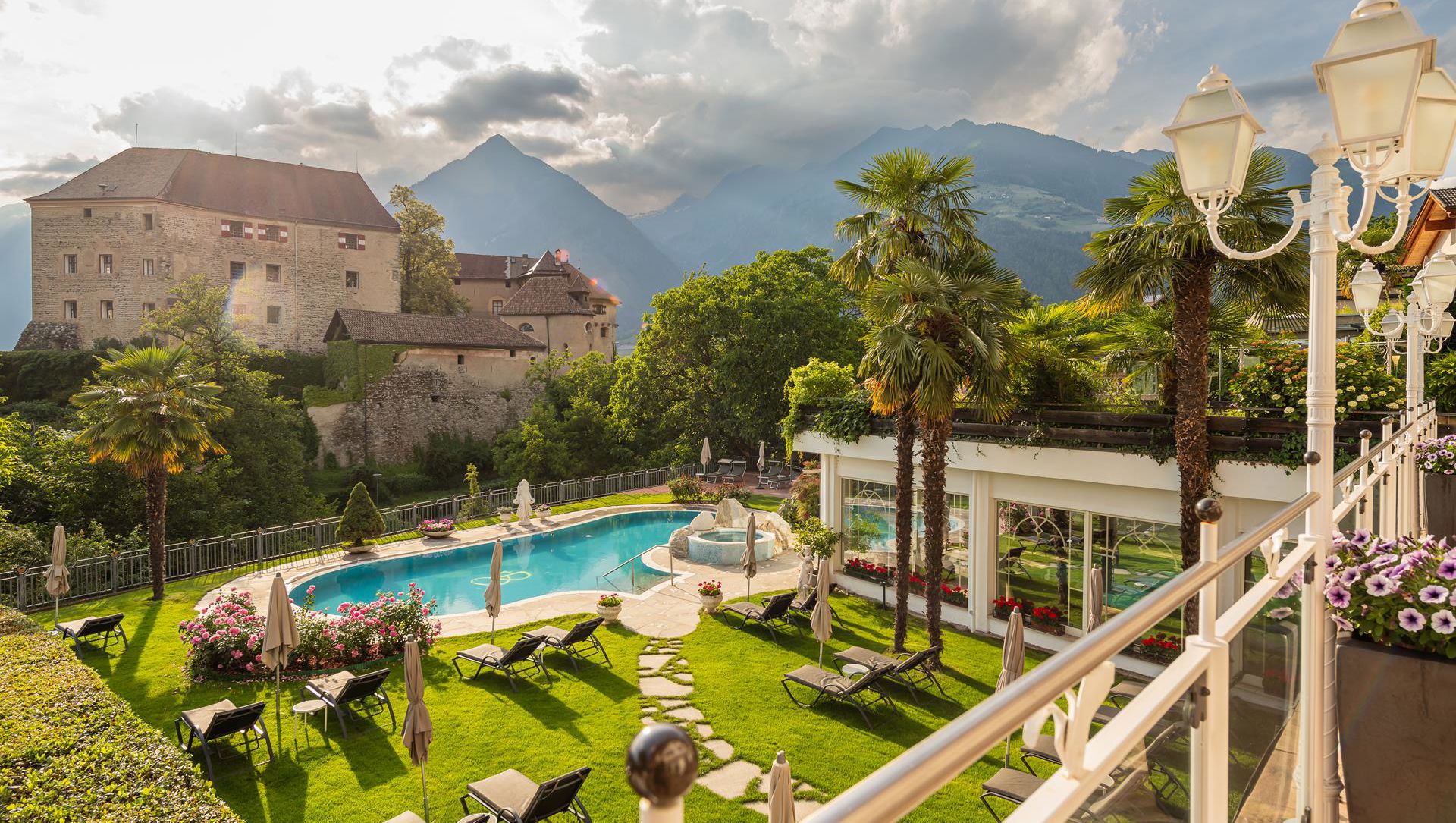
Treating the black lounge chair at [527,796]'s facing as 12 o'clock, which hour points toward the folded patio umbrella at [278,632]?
The folded patio umbrella is roughly at 12 o'clock from the black lounge chair.

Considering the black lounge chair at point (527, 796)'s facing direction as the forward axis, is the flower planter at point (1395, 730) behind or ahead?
behind

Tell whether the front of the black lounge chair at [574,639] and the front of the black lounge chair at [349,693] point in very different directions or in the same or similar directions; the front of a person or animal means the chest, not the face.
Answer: same or similar directions

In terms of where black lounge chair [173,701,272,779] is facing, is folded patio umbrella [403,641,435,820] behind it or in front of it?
behind

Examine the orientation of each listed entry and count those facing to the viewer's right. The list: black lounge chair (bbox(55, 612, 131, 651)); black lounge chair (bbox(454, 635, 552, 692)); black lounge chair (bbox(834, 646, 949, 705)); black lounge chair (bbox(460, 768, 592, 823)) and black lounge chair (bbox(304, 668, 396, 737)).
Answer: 0

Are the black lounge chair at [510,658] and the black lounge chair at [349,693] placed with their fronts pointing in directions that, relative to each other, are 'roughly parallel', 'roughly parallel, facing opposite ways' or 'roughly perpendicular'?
roughly parallel

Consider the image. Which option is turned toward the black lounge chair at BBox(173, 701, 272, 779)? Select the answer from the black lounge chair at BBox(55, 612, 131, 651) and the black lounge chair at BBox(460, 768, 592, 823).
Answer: the black lounge chair at BBox(460, 768, 592, 823)

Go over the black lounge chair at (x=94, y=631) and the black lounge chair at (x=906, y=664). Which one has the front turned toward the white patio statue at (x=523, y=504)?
the black lounge chair at (x=906, y=664)

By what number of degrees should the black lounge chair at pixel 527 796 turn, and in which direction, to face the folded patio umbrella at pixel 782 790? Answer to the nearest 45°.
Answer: approximately 180°

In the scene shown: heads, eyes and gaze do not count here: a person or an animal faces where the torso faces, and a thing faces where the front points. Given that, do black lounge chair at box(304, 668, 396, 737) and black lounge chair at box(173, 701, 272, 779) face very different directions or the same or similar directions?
same or similar directions

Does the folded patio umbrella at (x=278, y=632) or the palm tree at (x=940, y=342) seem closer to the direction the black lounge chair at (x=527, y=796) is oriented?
the folded patio umbrella
